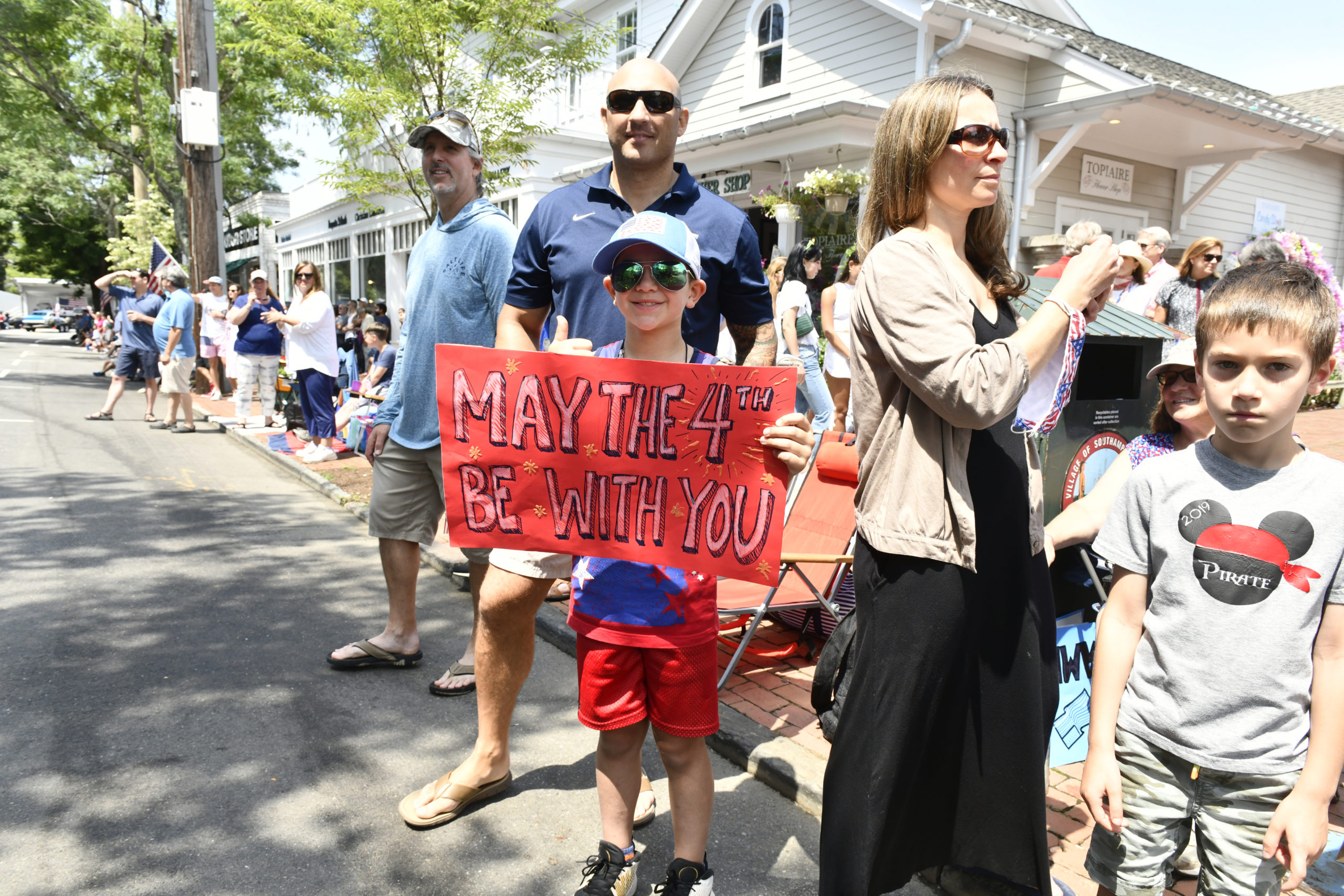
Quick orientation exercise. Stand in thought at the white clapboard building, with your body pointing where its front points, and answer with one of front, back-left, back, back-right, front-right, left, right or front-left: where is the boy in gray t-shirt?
front-left

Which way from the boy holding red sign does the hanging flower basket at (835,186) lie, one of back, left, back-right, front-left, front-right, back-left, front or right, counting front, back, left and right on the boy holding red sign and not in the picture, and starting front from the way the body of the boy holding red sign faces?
back

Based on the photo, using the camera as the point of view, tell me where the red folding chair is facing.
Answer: facing the viewer and to the left of the viewer

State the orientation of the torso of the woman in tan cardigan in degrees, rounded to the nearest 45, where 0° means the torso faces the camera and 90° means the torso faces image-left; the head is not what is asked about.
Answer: approximately 315°

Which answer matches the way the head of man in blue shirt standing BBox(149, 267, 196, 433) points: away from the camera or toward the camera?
away from the camera

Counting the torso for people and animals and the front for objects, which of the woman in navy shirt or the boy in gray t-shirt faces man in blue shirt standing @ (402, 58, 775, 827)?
the woman in navy shirt

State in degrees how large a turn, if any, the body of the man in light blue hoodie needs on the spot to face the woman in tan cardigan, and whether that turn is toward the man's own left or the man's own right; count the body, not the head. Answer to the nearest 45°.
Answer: approximately 90° to the man's own left

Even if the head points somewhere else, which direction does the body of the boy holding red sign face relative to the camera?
toward the camera

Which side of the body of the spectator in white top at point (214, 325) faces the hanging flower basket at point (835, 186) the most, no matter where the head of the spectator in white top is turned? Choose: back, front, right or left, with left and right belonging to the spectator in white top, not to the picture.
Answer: left

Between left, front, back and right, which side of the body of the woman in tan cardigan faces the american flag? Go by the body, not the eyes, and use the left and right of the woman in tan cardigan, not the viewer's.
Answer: back

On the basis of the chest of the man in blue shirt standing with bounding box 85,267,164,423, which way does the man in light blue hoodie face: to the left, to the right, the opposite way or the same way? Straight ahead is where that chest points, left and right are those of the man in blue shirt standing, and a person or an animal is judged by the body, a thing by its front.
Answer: the same way
